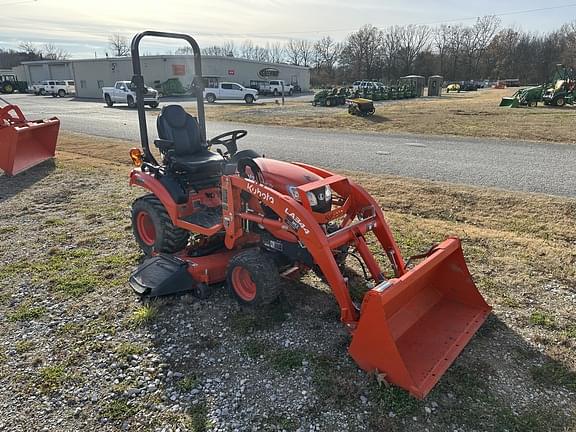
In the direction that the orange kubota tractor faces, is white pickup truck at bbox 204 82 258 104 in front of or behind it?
behind

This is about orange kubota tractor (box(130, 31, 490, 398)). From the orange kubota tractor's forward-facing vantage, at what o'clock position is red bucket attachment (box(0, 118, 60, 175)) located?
The red bucket attachment is roughly at 6 o'clock from the orange kubota tractor.

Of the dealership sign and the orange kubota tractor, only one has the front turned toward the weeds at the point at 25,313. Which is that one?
the dealership sign

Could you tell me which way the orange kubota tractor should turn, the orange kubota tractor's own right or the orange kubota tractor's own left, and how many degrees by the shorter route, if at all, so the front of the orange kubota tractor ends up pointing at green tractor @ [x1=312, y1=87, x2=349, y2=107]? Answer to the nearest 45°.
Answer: approximately 135° to the orange kubota tractor's own left

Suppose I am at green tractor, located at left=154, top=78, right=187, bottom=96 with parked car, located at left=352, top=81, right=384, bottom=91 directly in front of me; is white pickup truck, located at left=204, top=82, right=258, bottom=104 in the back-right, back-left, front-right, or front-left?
front-right

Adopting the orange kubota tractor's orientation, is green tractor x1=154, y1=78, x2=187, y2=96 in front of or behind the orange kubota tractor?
behind

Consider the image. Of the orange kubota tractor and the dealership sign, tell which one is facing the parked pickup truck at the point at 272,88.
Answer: the dealership sign

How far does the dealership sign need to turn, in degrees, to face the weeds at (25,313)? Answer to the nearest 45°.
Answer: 0° — it already faces it

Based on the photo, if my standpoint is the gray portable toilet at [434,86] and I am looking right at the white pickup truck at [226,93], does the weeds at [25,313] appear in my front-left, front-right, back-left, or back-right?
front-left

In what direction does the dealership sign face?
toward the camera

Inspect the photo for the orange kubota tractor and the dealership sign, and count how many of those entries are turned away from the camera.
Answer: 0

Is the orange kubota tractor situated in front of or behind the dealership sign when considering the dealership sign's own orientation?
in front

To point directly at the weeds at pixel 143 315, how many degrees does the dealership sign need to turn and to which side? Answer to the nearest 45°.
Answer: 0° — it already faces it
